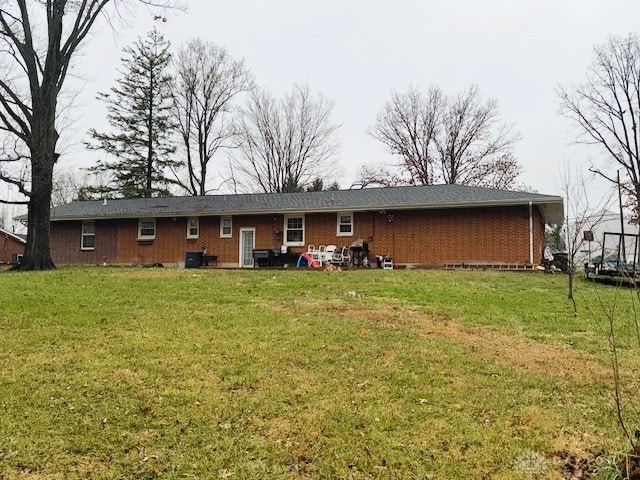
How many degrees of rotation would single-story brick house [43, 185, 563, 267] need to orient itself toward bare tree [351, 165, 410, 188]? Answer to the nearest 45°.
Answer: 0° — it already faces it

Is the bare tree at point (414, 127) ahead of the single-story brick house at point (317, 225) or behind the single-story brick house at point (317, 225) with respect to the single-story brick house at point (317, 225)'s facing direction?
ahead

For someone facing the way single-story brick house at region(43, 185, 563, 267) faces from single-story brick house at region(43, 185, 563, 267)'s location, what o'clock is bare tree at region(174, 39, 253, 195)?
The bare tree is roughly at 11 o'clock from the single-story brick house.

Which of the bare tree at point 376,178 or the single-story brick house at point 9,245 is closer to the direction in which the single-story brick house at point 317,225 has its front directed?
the bare tree

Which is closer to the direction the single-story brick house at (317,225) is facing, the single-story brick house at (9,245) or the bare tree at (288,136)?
the bare tree

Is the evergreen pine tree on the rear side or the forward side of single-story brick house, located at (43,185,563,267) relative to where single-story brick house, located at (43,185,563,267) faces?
on the forward side

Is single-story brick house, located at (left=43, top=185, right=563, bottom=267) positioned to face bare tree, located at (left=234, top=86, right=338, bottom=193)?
yes

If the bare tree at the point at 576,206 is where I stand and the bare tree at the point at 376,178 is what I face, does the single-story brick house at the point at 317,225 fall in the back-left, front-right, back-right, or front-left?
front-left

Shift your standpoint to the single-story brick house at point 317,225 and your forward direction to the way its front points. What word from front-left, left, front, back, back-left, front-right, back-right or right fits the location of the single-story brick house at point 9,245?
front-left

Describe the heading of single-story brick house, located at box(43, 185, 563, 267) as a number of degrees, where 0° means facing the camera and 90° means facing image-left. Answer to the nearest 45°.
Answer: approximately 180°

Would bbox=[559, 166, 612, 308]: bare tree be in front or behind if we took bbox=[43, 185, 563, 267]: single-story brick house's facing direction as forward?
behind
